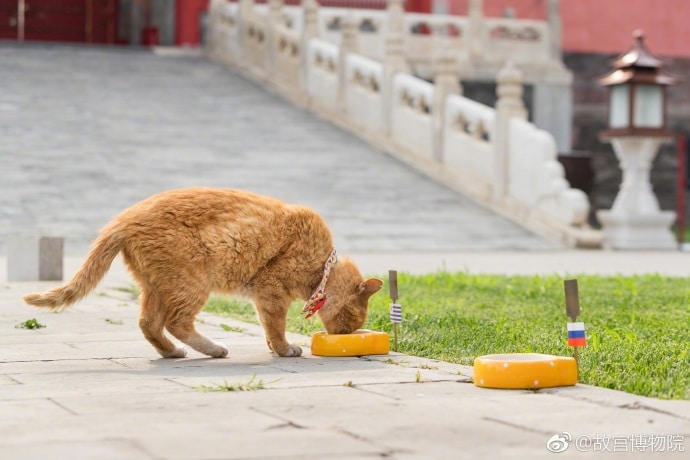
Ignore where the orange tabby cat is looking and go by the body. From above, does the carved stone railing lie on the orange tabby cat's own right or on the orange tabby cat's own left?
on the orange tabby cat's own left

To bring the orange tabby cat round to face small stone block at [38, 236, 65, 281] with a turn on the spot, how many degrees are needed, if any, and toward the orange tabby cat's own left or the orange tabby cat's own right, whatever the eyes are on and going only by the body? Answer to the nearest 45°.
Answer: approximately 90° to the orange tabby cat's own left

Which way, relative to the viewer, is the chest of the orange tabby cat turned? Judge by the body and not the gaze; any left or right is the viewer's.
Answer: facing to the right of the viewer

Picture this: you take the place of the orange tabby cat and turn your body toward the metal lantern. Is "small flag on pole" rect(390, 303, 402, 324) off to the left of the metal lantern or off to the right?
right

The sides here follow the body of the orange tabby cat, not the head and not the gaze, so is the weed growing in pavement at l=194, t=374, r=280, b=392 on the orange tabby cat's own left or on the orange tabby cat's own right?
on the orange tabby cat's own right

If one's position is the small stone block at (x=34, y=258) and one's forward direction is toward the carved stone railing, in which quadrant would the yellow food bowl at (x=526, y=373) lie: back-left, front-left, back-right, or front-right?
back-right

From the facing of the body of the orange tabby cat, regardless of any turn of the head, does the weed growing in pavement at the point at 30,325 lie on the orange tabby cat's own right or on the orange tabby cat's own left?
on the orange tabby cat's own left
